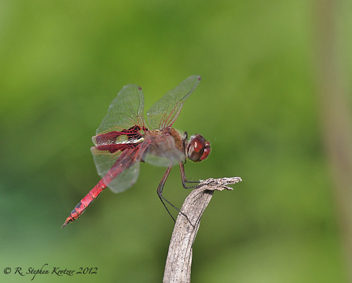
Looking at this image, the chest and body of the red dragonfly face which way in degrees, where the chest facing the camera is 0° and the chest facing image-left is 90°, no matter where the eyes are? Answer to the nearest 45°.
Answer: approximately 270°
